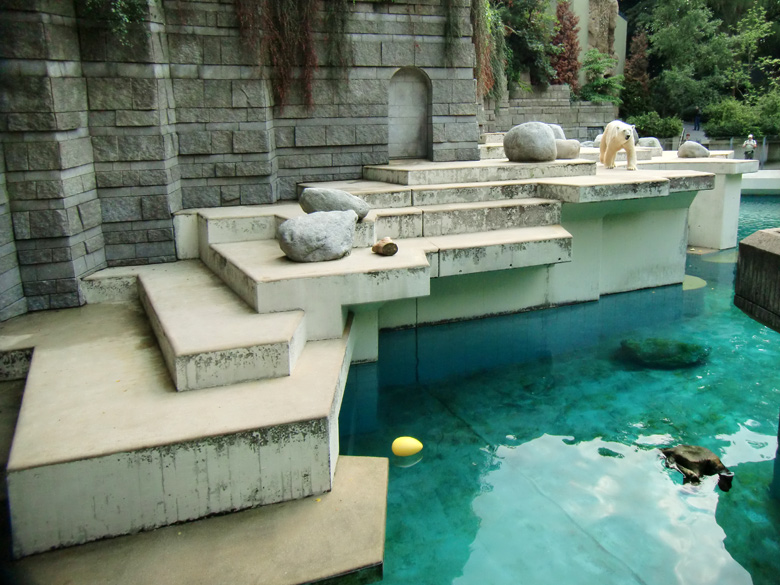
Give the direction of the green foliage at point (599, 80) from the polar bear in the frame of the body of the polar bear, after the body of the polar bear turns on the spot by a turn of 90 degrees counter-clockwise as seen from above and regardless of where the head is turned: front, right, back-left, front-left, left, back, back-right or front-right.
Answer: front-left

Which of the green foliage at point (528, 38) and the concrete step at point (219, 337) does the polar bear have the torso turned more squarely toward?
the concrete step

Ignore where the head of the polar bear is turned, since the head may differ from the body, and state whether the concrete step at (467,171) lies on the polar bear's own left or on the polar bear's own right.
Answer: on the polar bear's own right

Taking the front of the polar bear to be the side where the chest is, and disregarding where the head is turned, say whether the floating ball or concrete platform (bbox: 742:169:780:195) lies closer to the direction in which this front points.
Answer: the floating ball

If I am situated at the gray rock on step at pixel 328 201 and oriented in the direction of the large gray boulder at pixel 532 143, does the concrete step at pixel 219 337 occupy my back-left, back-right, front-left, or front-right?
back-right

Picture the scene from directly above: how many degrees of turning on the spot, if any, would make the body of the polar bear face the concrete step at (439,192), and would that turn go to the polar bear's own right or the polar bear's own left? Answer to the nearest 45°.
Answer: approximately 90° to the polar bear's own right

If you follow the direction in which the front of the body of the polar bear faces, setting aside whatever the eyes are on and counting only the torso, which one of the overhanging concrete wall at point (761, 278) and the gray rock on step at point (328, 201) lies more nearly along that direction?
the overhanging concrete wall

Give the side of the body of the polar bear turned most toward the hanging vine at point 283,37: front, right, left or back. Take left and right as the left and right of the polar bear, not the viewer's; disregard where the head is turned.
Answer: right

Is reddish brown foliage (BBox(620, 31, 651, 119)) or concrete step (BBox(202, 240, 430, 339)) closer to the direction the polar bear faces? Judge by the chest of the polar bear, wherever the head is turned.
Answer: the concrete step

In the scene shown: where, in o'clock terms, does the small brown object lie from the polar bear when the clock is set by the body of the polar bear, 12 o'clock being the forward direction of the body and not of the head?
The small brown object is roughly at 2 o'clock from the polar bear.

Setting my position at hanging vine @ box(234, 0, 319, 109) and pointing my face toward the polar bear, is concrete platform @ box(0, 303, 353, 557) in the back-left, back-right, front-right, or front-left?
back-right

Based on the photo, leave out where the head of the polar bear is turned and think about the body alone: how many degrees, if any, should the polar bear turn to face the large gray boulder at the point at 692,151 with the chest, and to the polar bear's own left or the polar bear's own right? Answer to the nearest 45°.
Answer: approximately 90° to the polar bear's own left

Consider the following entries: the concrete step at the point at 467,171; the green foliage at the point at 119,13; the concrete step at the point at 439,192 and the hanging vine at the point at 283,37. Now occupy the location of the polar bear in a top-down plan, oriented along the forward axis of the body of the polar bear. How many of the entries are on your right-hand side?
4

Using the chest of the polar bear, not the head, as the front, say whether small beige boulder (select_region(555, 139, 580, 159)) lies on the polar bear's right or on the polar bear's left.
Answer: on the polar bear's right

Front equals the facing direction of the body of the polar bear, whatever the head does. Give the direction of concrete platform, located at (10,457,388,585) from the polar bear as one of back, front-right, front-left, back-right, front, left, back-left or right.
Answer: front-right

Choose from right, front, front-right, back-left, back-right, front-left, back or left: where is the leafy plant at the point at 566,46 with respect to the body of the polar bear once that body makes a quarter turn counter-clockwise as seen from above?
front-left

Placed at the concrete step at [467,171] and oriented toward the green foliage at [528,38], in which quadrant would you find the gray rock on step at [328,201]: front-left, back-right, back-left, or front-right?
back-left

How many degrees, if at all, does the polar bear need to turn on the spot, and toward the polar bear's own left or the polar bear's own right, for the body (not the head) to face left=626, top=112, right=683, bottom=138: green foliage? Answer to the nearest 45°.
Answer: approximately 135° to the polar bear's own left

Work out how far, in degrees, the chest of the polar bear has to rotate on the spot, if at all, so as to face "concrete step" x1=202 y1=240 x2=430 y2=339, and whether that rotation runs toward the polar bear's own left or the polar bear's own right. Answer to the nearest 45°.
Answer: approximately 45° to the polar bear's own right
